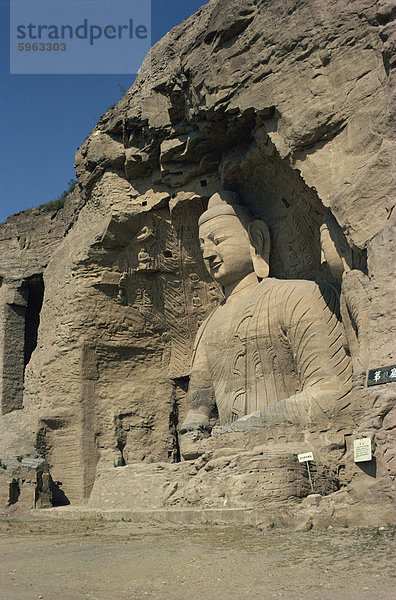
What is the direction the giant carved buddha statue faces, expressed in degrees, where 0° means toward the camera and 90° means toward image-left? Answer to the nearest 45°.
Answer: approximately 45°

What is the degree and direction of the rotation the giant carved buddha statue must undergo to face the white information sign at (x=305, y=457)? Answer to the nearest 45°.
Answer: approximately 45° to its left

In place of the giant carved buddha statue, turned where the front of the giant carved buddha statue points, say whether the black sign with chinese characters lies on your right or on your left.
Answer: on your left

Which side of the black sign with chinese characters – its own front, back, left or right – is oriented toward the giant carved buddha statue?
right

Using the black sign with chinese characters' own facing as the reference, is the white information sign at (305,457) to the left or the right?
on its right

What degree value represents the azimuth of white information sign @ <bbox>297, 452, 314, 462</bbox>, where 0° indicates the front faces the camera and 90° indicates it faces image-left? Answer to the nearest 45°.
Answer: approximately 0°
